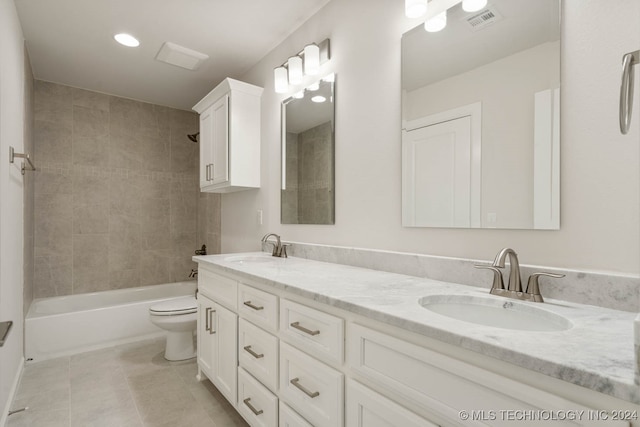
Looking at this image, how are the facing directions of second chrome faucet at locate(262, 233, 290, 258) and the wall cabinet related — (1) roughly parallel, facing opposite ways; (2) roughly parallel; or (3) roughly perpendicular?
roughly parallel

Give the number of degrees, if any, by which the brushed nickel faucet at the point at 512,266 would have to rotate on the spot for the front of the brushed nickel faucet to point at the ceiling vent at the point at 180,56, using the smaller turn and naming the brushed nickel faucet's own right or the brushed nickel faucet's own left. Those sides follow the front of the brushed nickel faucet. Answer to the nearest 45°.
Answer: approximately 45° to the brushed nickel faucet's own right

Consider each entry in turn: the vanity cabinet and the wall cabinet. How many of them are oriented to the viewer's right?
0

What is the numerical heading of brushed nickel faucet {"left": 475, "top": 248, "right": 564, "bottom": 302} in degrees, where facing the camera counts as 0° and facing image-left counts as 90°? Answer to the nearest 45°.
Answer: approximately 45°

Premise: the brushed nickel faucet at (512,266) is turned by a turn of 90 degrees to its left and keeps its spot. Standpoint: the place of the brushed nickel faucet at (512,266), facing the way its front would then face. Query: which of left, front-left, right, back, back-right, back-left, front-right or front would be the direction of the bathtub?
back-right

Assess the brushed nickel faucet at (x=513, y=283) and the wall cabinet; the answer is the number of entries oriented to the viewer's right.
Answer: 0

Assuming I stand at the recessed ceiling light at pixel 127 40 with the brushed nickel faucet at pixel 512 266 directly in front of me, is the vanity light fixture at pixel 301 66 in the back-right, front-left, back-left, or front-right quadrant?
front-left

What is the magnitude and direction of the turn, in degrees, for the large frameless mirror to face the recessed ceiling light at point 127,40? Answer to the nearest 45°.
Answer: approximately 45° to its right

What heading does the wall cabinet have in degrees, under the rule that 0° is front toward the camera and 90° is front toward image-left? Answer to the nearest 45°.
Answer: approximately 45°
